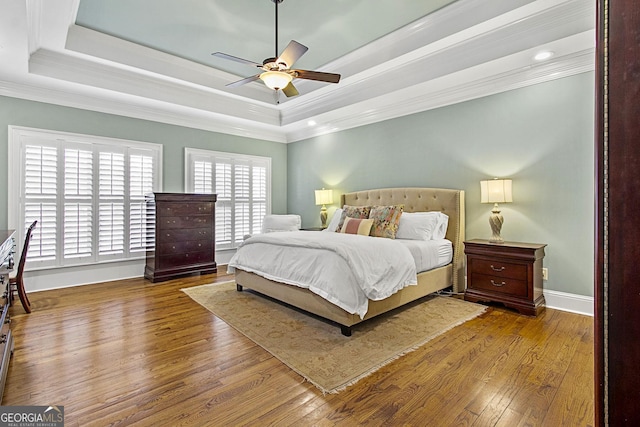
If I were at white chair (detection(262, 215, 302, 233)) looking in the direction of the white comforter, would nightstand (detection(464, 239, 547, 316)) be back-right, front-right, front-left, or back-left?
front-left

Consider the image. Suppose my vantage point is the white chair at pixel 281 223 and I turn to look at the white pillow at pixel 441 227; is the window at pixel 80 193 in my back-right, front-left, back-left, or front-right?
back-right

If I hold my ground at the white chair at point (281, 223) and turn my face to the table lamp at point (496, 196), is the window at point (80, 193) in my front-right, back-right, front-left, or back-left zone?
back-right

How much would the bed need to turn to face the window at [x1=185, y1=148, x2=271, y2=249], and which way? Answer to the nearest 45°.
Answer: approximately 90° to its right

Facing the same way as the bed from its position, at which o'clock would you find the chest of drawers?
The chest of drawers is roughly at 2 o'clock from the bed.

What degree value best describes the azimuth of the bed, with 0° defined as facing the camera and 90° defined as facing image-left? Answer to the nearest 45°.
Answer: approximately 45°

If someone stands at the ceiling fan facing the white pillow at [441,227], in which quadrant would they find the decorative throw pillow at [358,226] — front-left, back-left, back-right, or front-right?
front-left

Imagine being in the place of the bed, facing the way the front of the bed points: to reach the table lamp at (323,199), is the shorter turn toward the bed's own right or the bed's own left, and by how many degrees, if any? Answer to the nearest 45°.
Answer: approximately 90° to the bed's own right

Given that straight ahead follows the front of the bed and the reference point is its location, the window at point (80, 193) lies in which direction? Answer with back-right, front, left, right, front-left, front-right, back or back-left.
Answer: front-right
